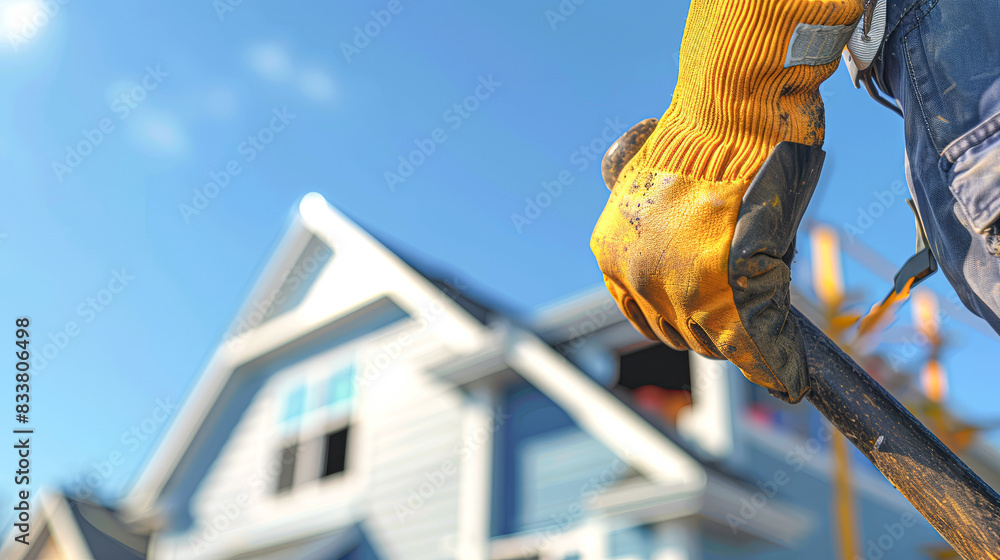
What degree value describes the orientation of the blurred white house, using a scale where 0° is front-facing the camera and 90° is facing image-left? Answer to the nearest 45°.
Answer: approximately 45°
